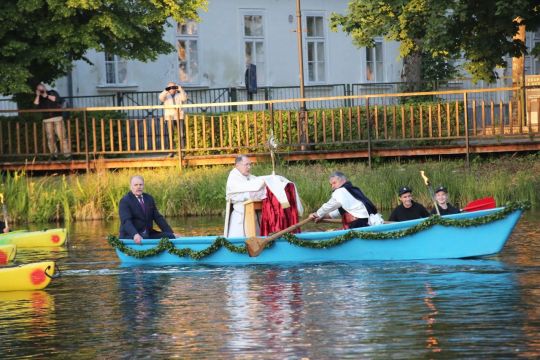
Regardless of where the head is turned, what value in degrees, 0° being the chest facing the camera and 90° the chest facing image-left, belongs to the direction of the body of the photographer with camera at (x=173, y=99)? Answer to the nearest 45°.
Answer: approximately 0°

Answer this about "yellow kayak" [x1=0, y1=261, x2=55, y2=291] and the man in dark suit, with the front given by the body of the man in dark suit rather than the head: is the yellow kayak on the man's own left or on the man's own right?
on the man's own right

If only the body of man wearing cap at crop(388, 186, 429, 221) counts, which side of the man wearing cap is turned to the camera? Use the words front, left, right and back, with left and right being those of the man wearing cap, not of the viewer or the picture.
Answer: front

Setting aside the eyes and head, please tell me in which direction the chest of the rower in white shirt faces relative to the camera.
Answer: to the viewer's left

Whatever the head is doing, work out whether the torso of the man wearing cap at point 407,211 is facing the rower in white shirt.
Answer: no

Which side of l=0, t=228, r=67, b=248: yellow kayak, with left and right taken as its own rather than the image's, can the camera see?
right

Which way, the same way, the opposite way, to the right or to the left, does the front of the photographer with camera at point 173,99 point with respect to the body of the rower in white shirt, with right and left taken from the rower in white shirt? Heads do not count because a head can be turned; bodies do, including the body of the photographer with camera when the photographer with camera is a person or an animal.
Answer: to the left

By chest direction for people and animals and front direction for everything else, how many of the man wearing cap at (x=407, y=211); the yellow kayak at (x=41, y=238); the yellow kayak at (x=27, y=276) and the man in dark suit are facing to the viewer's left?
0

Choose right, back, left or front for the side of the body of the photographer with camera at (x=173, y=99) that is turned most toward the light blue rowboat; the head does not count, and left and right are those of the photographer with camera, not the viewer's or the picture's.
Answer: front

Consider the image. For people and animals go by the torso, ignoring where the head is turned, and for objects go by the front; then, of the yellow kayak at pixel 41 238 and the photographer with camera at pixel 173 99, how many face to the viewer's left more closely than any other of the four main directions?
0

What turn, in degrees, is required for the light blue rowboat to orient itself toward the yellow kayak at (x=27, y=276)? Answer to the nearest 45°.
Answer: approximately 180°

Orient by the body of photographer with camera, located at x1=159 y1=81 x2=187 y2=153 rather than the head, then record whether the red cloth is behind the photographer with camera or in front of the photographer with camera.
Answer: in front

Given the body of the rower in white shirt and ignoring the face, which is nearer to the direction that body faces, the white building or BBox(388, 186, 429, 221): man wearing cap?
the white building

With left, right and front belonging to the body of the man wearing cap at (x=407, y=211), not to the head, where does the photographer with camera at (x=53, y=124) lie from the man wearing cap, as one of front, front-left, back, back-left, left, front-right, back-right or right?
back-right

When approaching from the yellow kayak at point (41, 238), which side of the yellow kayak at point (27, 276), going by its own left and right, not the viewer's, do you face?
left

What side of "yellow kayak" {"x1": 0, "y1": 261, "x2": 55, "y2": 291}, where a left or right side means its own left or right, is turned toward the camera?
right
